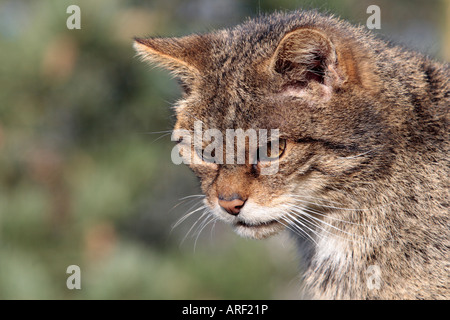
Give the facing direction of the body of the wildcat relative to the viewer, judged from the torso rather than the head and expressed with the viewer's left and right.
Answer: facing the viewer and to the left of the viewer
